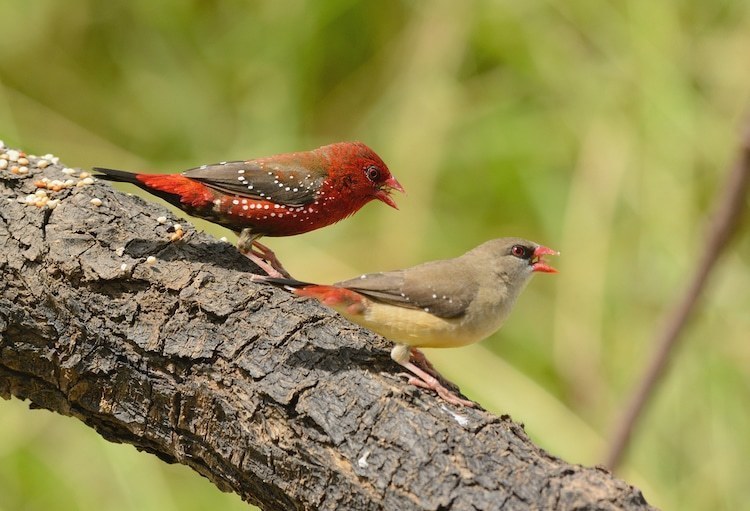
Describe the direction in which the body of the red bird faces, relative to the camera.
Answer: to the viewer's right

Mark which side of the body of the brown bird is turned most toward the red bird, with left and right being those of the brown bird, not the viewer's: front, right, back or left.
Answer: back

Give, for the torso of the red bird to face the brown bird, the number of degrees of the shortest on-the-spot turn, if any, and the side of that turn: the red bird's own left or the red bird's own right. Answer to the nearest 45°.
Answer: approximately 45° to the red bird's own right

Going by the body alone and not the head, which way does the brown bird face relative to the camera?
to the viewer's right

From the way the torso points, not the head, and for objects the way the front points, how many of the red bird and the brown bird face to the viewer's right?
2
